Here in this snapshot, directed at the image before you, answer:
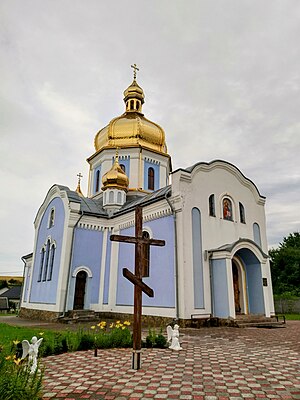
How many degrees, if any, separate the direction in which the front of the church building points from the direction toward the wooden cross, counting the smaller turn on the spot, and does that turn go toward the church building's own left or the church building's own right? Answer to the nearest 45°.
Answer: approximately 45° to the church building's own right

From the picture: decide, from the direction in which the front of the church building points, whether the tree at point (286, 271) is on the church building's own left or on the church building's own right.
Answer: on the church building's own left

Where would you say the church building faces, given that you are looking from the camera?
facing the viewer and to the right of the viewer

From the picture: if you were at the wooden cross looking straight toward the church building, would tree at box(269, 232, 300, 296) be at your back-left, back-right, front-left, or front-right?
front-right

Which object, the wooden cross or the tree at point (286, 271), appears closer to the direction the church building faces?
the wooden cross
